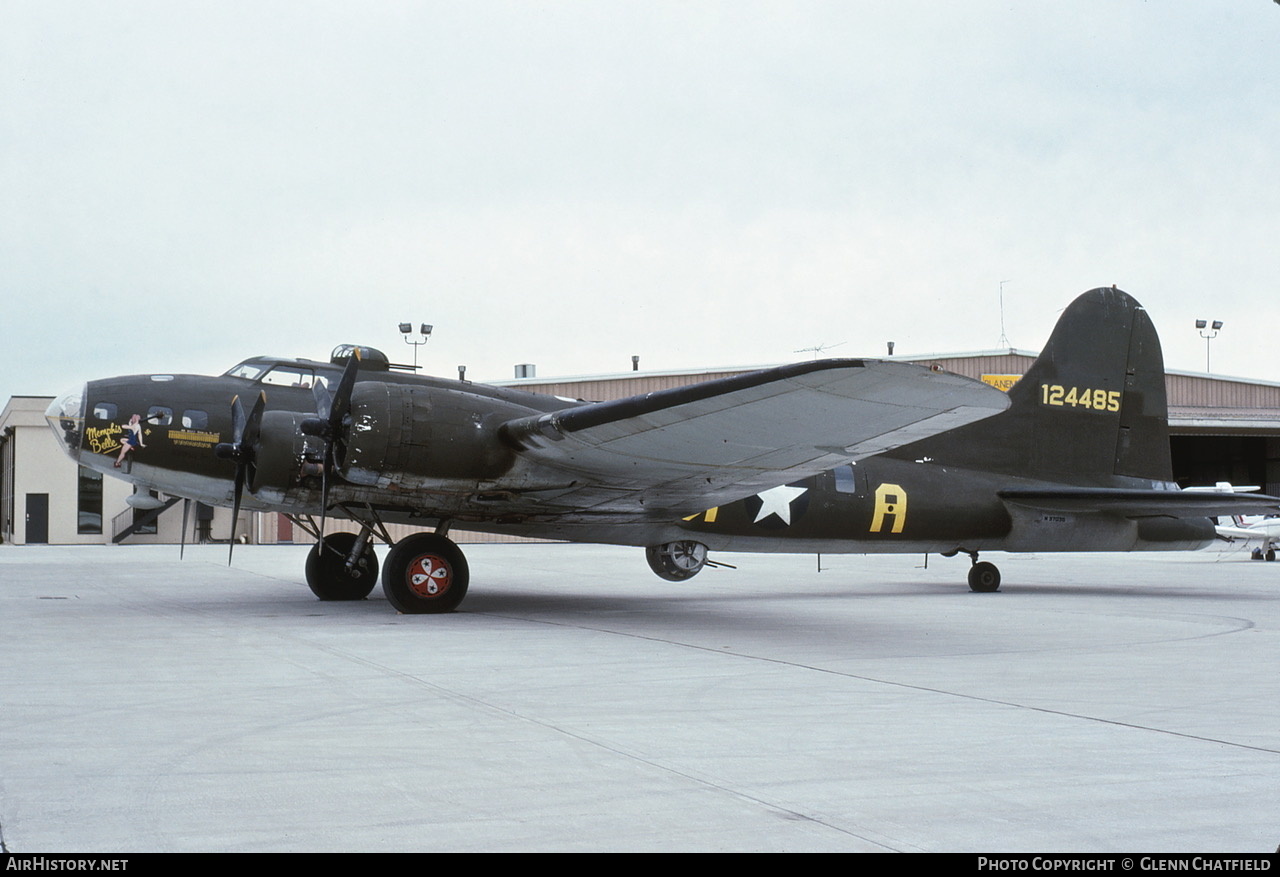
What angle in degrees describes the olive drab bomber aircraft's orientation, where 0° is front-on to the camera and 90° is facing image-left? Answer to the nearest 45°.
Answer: approximately 90°

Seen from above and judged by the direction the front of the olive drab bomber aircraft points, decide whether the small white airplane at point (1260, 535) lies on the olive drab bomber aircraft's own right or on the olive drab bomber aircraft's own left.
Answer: on the olive drab bomber aircraft's own right
